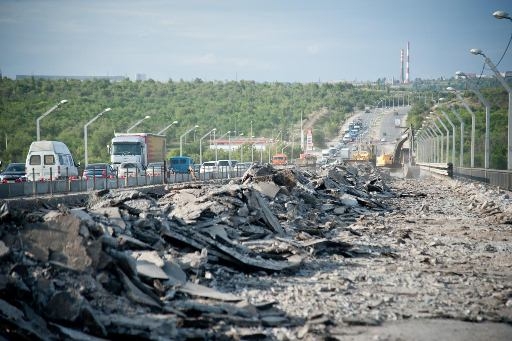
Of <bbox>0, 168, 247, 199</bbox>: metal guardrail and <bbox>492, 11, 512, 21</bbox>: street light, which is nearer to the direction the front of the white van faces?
the street light
